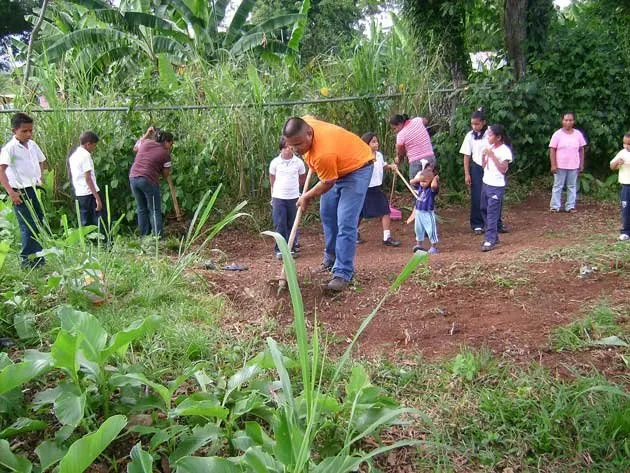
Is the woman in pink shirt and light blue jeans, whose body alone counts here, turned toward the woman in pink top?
no

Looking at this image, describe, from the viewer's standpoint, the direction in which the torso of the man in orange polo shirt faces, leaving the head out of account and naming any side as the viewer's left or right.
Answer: facing the viewer and to the left of the viewer

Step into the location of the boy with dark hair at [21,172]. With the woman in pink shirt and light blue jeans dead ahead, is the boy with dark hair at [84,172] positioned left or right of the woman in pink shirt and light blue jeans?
left

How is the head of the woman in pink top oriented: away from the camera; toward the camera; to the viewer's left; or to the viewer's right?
to the viewer's left

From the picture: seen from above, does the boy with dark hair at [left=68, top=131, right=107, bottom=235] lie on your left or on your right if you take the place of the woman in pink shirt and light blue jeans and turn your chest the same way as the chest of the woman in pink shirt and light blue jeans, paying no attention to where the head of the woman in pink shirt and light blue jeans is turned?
on your right

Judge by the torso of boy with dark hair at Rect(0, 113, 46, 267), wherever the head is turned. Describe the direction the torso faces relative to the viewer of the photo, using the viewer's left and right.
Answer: facing the viewer and to the right of the viewer

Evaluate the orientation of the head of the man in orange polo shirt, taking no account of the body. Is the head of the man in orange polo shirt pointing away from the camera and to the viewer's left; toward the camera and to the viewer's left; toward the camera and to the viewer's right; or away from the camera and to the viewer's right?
toward the camera and to the viewer's left

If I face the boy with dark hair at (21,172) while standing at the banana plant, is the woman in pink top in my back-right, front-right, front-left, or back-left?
front-left

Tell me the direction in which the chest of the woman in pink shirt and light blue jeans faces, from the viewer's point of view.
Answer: toward the camera

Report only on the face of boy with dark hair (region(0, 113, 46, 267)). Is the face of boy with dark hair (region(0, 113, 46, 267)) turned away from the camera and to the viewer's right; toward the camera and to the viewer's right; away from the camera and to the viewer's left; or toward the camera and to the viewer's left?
toward the camera and to the viewer's right

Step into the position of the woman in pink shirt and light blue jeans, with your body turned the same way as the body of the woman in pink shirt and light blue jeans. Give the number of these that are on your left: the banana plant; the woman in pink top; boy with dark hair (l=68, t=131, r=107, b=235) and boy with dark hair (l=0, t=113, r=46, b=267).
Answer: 0

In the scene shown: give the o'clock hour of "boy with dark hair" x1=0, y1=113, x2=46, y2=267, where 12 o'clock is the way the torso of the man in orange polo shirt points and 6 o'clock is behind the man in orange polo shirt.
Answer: The boy with dark hair is roughly at 2 o'clock from the man in orange polo shirt.

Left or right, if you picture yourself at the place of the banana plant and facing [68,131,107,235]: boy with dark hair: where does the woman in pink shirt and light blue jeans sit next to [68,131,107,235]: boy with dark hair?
left

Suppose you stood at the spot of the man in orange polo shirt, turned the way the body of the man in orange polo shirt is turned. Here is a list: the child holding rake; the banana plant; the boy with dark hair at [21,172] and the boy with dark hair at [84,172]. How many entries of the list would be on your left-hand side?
0

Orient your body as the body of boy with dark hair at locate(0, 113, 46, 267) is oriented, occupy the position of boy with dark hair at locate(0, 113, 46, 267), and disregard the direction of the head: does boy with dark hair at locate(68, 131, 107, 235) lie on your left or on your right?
on your left

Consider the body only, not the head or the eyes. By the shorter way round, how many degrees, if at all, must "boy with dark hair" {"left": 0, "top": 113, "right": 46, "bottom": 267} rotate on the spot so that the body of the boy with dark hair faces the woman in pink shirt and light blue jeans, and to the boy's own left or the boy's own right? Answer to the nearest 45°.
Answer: approximately 45° to the boy's own left
